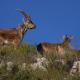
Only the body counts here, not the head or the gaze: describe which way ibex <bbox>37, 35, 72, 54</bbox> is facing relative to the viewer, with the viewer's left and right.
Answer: facing to the right of the viewer

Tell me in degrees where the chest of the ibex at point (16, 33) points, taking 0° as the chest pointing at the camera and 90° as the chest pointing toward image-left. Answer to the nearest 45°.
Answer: approximately 270°

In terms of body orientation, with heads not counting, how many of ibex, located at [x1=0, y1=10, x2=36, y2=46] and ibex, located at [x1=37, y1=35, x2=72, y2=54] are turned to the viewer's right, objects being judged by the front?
2

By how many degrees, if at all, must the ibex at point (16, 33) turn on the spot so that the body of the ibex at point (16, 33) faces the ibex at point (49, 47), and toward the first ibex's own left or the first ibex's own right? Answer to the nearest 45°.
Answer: approximately 45° to the first ibex's own right
